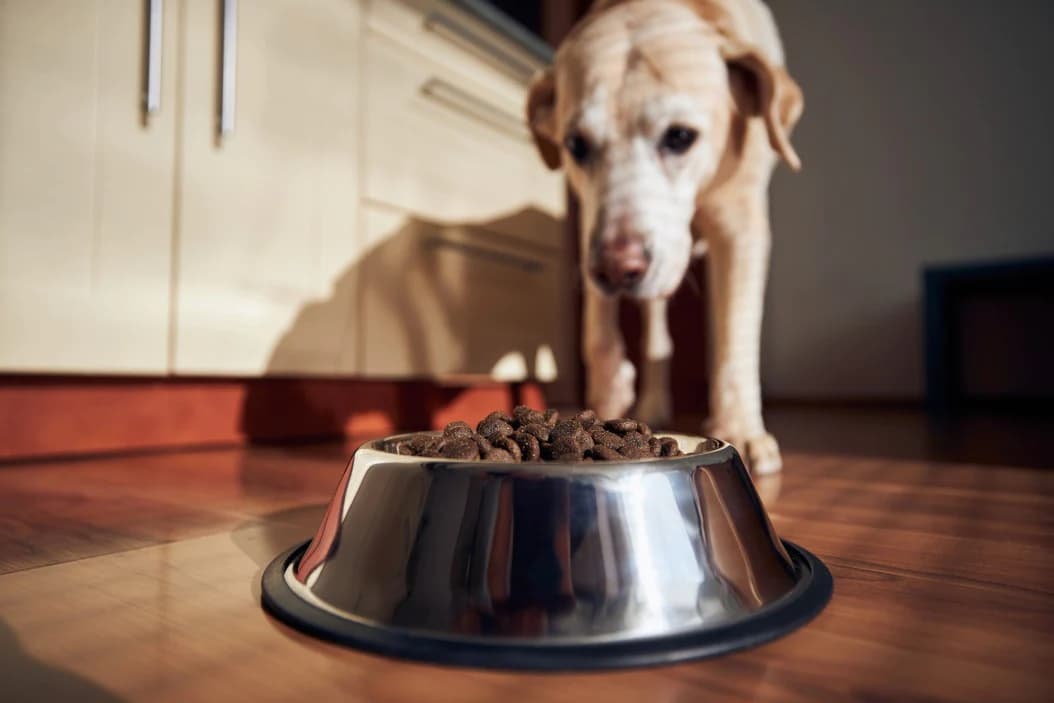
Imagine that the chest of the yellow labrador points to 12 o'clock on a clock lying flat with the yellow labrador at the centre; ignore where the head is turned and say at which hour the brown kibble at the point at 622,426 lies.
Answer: The brown kibble is roughly at 12 o'clock from the yellow labrador.

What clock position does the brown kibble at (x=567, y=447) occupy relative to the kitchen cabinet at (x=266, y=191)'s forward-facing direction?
The brown kibble is roughly at 1 o'clock from the kitchen cabinet.

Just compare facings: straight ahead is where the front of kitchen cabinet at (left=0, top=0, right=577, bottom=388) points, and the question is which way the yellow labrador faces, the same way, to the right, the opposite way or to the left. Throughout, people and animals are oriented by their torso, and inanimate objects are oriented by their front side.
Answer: to the right

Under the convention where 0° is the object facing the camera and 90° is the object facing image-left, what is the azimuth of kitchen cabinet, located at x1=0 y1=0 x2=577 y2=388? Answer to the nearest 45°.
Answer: approximately 315°

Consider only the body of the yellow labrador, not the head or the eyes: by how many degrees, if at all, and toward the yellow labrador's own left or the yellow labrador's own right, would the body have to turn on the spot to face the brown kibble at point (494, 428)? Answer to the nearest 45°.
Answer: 0° — it already faces it

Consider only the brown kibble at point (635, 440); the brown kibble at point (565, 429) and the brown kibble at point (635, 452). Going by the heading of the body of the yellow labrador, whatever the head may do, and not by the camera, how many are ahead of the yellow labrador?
3
